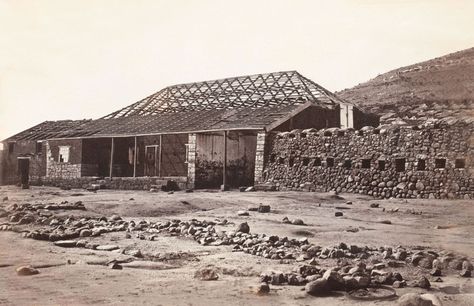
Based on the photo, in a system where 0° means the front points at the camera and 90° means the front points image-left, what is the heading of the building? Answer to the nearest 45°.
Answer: approximately 45°

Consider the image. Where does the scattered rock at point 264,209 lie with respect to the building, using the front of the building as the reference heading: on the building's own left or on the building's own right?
on the building's own left

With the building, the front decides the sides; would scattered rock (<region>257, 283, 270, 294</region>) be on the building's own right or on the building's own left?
on the building's own left

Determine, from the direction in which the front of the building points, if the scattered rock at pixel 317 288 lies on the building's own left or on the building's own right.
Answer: on the building's own left

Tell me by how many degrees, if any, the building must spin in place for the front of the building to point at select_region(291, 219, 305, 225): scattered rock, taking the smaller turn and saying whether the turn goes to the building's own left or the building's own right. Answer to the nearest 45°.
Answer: approximately 45° to the building's own left

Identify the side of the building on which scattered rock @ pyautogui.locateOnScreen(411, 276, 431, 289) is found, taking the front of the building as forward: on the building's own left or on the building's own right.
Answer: on the building's own left

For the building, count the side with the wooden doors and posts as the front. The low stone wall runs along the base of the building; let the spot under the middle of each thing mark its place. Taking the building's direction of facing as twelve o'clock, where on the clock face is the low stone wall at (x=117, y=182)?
The low stone wall is roughly at 1 o'clock from the building.

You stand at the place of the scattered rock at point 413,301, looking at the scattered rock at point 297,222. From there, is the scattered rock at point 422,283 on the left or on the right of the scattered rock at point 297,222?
right

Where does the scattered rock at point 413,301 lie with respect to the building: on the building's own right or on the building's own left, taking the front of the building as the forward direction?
on the building's own left

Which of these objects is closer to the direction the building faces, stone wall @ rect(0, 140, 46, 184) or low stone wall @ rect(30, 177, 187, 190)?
the low stone wall
